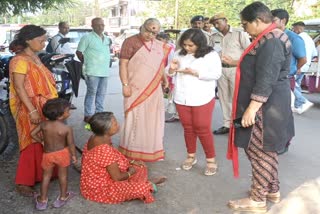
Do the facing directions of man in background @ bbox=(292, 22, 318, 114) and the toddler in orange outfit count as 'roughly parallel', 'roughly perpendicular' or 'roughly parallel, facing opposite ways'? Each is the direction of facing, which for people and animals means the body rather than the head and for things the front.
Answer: roughly perpendicular

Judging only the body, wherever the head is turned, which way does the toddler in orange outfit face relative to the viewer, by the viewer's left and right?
facing away from the viewer and to the right of the viewer

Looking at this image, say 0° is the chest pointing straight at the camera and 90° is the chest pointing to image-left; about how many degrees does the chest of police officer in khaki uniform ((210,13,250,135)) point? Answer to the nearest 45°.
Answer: approximately 45°

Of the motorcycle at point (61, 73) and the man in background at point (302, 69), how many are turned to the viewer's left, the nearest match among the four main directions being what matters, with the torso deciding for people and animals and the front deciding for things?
1

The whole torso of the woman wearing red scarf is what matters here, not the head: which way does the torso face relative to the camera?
to the viewer's left

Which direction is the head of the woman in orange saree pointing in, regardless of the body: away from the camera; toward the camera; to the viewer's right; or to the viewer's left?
to the viewer's right
